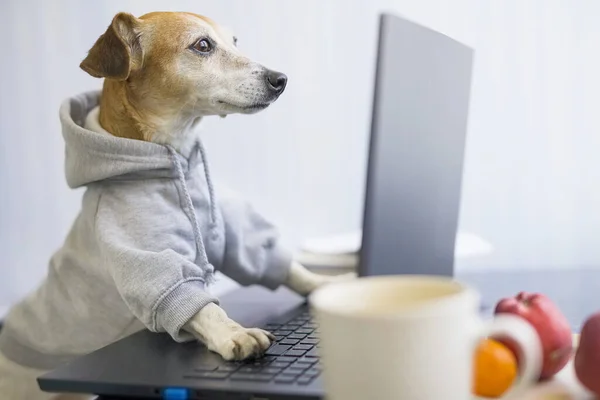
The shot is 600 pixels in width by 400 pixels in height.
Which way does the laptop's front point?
to the viewer's left
